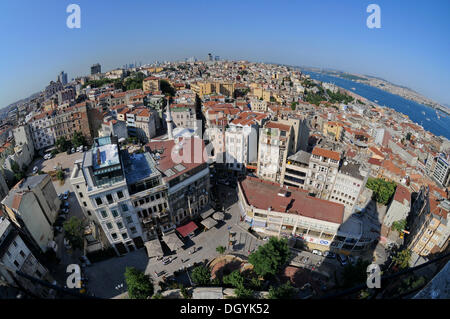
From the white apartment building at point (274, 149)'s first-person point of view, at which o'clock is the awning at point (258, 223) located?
The awning is roughly at 12 o'clock from the white apartment building.

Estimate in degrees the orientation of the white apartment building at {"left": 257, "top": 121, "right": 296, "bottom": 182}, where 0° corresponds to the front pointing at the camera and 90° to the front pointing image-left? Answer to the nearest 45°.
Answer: approximately 0°

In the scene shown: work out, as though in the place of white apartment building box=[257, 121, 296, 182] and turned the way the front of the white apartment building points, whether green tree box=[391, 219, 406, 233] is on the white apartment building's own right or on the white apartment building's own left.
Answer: on the white apartment building's own left

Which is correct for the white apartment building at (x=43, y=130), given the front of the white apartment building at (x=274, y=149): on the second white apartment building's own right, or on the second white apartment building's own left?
on the second white apartment building's own right

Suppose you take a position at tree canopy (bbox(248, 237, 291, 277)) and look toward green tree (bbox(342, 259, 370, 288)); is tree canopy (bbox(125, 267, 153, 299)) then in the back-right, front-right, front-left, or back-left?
back-right

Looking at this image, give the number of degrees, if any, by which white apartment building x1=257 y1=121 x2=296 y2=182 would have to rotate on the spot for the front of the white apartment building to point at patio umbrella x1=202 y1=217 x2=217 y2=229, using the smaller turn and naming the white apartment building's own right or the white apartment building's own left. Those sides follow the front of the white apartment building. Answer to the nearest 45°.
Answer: approximately 45° to the white apartment building's own right

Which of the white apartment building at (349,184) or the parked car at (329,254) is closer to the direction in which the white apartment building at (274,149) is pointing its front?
the parked car

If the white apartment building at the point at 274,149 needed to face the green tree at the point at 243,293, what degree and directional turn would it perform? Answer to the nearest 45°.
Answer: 0° — it already faces it

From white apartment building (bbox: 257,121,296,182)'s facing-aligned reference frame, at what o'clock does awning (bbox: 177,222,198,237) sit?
The awning is roughly at 1 o'clock from the white apartment building.

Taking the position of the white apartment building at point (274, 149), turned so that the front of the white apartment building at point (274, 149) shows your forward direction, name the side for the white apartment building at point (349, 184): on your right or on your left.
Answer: on your left
